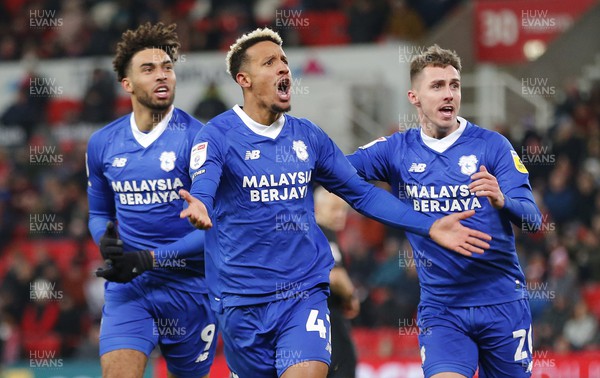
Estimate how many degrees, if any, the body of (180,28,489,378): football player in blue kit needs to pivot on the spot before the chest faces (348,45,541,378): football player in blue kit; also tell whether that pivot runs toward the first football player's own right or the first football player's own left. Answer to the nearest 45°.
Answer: approximately 45° to the first football player's own left

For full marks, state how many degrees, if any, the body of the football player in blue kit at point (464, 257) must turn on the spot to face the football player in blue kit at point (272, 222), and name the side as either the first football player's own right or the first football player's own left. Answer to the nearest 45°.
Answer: approximately 90° to the first football player's own right

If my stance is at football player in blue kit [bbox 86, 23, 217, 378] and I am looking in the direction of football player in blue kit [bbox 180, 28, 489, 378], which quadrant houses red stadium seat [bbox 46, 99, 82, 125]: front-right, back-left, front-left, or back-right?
back-left

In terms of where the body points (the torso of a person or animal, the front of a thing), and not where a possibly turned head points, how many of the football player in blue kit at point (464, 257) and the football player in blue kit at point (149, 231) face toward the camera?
2

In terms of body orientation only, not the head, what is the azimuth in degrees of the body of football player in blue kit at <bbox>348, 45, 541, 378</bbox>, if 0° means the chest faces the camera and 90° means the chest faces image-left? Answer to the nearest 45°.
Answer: approximately 0°

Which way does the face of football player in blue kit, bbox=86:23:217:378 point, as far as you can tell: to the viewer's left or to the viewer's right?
to the viewer's right

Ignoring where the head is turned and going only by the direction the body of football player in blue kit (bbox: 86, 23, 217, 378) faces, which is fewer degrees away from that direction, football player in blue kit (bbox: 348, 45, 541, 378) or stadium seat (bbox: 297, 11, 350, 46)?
the football player in blue kit
